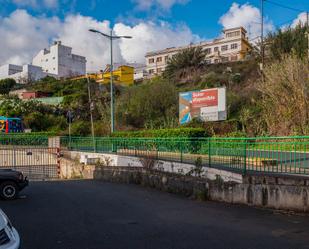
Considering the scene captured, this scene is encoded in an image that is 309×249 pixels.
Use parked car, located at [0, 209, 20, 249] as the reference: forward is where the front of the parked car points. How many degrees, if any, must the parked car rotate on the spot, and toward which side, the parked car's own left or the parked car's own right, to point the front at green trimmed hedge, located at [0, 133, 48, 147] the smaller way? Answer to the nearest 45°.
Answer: approximately 135° to the parked car's own left

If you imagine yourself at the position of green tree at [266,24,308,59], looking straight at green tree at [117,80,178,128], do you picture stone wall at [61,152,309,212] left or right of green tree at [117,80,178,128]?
left

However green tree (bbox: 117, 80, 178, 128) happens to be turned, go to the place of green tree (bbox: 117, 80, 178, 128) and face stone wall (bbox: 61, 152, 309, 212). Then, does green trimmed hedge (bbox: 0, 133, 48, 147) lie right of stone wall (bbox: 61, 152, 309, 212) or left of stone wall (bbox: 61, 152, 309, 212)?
right

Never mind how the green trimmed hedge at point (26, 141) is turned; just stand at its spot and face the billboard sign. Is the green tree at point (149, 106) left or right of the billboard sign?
left

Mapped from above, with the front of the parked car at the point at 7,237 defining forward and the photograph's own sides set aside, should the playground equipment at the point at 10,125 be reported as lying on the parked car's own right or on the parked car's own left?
on the parked car's own left

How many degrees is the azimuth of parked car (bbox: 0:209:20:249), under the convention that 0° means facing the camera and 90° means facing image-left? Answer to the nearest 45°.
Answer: approximately 315°

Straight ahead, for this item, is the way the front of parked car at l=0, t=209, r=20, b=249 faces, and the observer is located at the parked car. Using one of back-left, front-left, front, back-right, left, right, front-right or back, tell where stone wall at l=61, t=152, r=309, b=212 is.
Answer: left

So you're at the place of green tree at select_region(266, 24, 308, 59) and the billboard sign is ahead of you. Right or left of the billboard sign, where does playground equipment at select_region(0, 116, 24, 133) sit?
right

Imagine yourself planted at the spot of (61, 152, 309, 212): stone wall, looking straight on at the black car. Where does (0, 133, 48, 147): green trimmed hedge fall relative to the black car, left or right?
right
